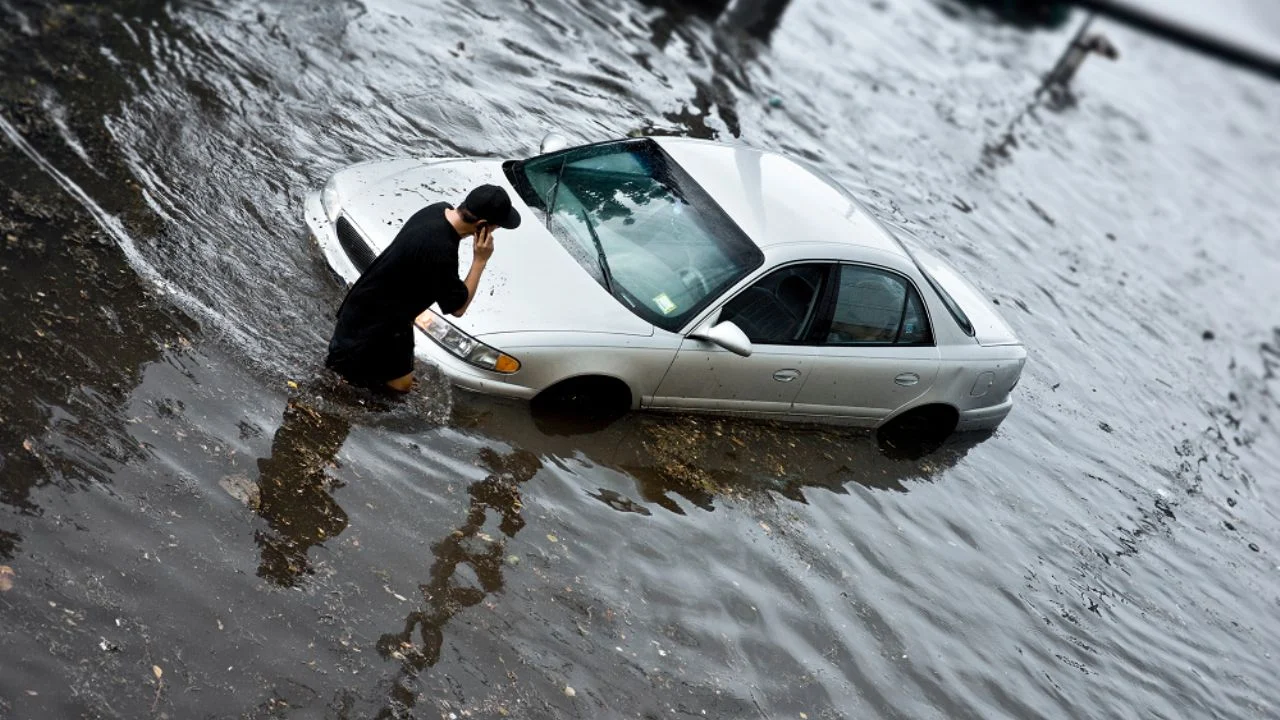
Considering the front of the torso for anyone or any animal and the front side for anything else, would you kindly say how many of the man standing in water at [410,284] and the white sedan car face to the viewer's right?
1

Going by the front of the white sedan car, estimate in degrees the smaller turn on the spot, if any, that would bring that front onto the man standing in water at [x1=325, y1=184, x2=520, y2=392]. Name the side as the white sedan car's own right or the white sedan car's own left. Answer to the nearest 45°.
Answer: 0° — it already faces them

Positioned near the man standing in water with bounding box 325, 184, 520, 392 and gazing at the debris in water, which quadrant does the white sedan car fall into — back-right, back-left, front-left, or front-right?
back-left

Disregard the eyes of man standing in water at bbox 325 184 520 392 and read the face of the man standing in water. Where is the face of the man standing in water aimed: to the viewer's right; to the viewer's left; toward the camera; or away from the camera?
to the viewer's right

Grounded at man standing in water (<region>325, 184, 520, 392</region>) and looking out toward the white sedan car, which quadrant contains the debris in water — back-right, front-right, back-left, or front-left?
back-right

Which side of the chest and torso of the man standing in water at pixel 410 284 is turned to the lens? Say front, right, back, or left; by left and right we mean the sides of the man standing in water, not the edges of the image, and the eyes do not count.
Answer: right
